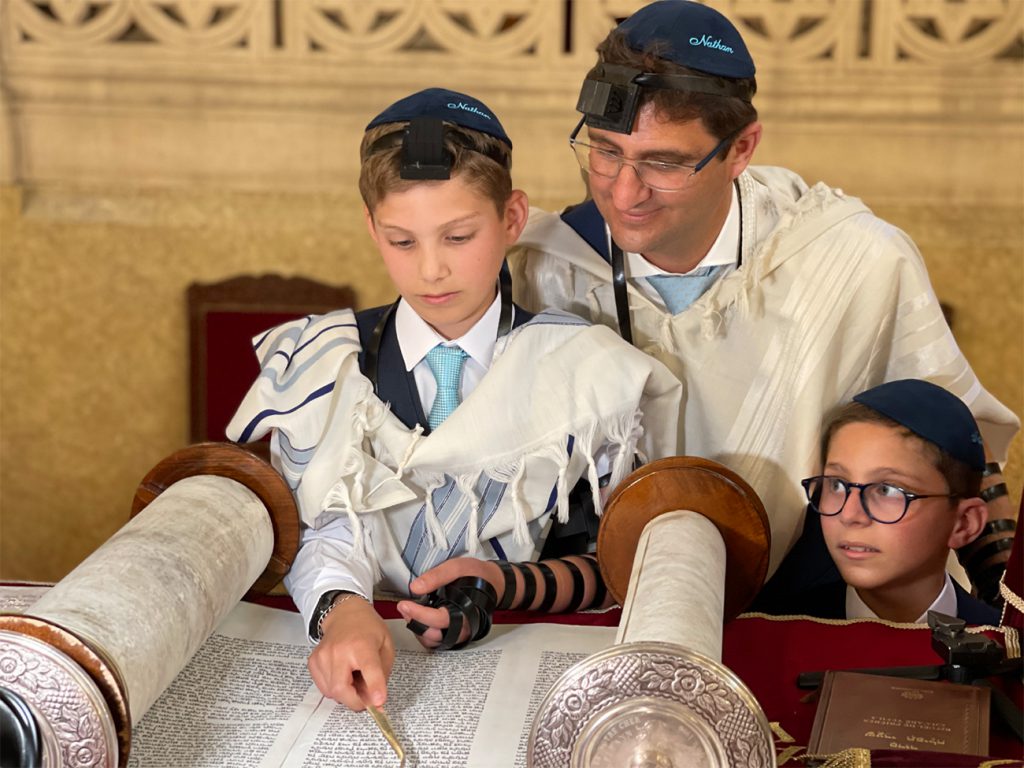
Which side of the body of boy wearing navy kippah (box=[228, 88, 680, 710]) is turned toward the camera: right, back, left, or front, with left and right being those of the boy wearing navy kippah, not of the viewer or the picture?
front

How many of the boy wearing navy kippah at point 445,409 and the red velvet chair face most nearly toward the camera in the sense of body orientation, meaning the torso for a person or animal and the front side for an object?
2

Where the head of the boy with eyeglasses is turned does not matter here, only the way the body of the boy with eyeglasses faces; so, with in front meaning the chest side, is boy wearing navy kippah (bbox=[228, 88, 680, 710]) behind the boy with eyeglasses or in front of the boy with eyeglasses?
in front

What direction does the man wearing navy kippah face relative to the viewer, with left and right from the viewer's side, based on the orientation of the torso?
facing the viewer and to the left of the viewer

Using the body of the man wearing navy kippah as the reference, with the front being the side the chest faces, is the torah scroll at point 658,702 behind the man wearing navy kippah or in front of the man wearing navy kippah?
in front

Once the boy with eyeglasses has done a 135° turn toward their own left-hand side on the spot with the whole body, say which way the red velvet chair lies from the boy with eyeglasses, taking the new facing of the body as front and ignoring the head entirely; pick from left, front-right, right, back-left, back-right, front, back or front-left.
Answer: back-left

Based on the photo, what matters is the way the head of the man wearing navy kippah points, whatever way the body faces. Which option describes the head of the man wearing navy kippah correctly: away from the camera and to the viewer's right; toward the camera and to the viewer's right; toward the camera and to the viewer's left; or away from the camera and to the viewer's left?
toward the camera and to the viewer's left

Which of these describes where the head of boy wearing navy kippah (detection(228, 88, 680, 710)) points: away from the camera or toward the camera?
toward the camera

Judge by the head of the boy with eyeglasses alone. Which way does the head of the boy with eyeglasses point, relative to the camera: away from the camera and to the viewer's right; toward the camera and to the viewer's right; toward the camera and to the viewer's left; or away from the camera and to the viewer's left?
toward the camera and to the viewer's left

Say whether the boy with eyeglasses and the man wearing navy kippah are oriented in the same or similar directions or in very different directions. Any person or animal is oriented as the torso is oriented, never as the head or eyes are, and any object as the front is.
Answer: same or similar directions
